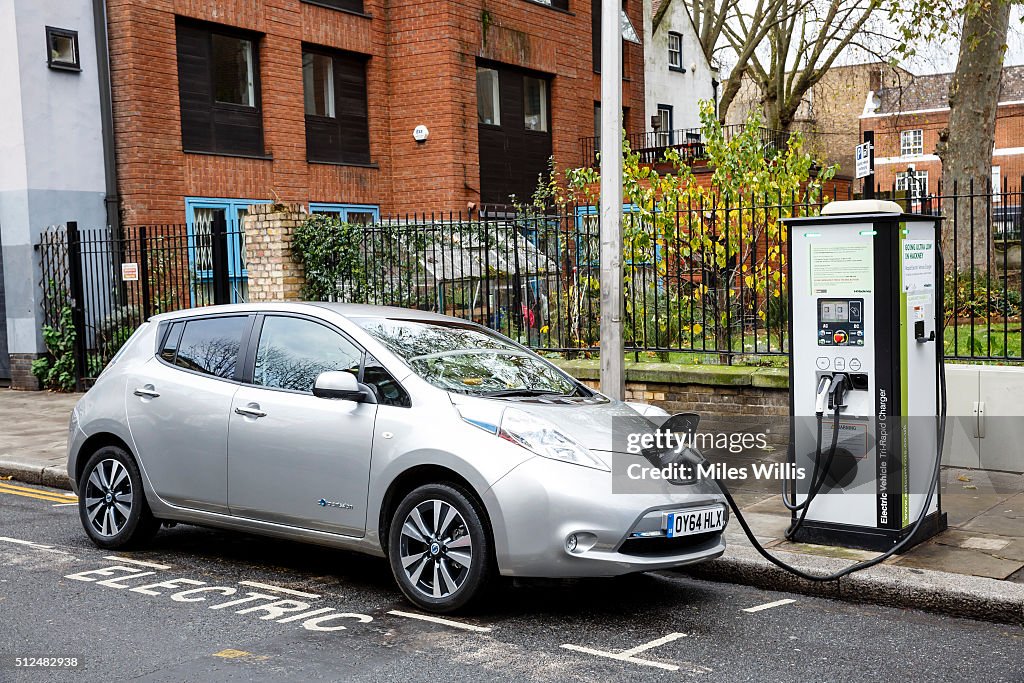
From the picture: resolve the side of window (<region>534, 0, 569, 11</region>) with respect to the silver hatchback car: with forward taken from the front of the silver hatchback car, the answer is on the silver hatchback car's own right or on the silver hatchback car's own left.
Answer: on the silver hatchback car's own left

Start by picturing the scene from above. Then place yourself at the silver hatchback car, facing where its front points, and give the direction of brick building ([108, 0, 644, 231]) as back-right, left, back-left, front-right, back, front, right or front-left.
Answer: back-left

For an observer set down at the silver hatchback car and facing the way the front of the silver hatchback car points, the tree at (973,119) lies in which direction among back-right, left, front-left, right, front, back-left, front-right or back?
left

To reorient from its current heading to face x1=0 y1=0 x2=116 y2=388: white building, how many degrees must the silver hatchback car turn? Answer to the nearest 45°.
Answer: approximately 180°

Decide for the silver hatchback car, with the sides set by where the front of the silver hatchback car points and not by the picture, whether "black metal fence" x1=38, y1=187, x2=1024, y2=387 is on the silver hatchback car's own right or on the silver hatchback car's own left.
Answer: on the silver hatchback car's own left

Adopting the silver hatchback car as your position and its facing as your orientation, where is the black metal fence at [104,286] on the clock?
The black metal fence is roughly at 7 o'clock from the silver hatchback car.

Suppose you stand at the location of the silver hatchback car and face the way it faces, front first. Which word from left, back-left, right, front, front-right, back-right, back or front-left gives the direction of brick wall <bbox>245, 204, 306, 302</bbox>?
back-left

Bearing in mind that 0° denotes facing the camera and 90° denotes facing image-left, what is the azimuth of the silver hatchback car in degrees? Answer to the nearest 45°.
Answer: approximately 315°

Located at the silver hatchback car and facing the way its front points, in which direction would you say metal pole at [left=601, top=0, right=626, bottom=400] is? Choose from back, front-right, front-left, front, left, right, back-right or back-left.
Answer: left

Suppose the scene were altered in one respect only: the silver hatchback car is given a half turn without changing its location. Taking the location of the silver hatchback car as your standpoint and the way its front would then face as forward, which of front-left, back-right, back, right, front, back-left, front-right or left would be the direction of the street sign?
right

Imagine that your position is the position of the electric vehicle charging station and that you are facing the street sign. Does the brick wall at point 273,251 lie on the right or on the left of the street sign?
left

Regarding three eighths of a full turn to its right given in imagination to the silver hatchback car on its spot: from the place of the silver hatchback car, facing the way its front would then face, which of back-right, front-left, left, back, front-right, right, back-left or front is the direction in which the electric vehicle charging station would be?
back
